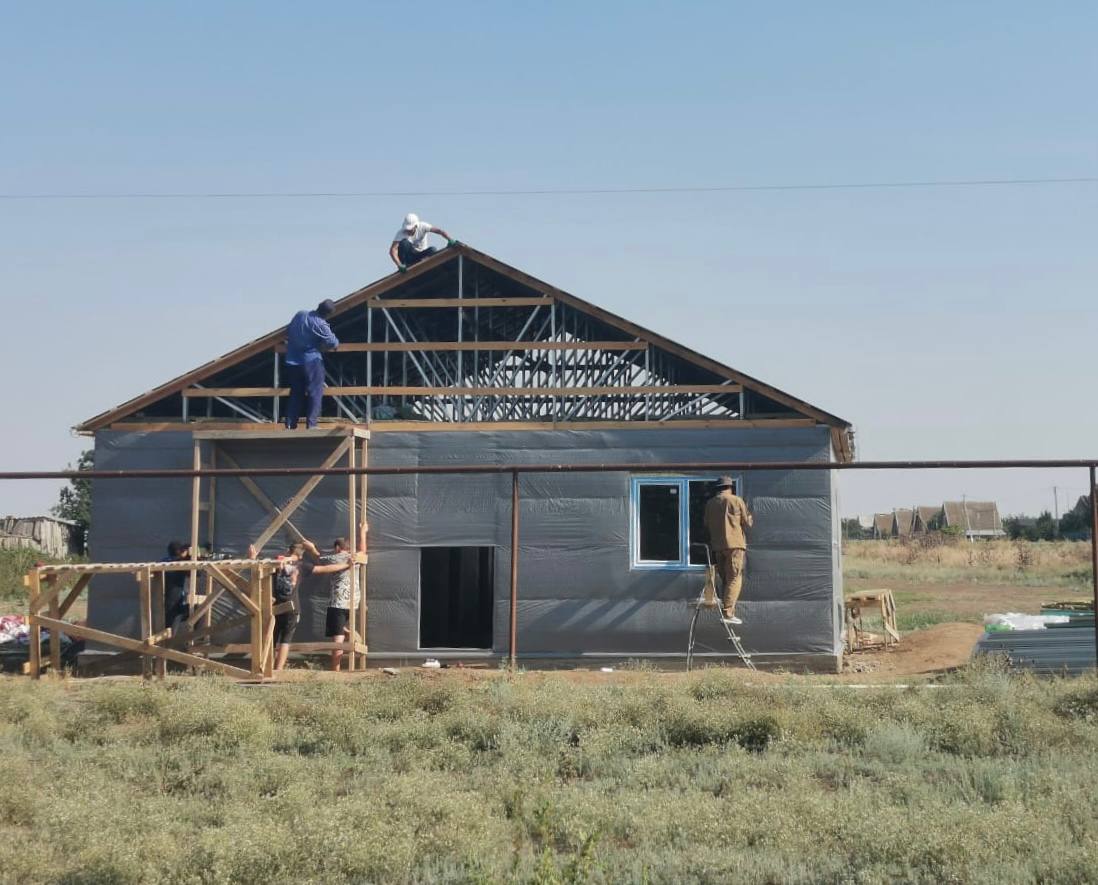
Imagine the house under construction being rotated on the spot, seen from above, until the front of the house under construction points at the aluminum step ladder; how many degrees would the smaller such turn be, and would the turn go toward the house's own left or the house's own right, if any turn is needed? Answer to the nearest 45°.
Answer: approximately 45° to the house's own left

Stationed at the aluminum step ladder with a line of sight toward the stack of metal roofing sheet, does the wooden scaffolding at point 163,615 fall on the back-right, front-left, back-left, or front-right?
back-right

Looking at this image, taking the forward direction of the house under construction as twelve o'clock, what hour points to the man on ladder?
The man on ladder is roughly at 10 o'clock from the house under construction.

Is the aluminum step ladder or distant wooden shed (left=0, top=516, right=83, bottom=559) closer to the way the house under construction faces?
the aluminum step ladder

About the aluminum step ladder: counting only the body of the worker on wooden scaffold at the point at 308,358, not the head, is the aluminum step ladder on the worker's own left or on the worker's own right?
on the worker's own right

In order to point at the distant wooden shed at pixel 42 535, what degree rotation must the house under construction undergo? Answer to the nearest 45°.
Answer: approximately 135° to its right

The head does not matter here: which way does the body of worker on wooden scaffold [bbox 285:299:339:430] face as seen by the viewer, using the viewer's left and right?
facing away from the viewer and to the right of the viewer
